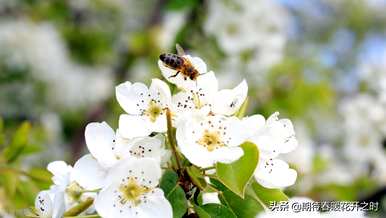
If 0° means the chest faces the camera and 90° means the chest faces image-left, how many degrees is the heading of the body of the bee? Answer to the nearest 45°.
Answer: approximately 270°
